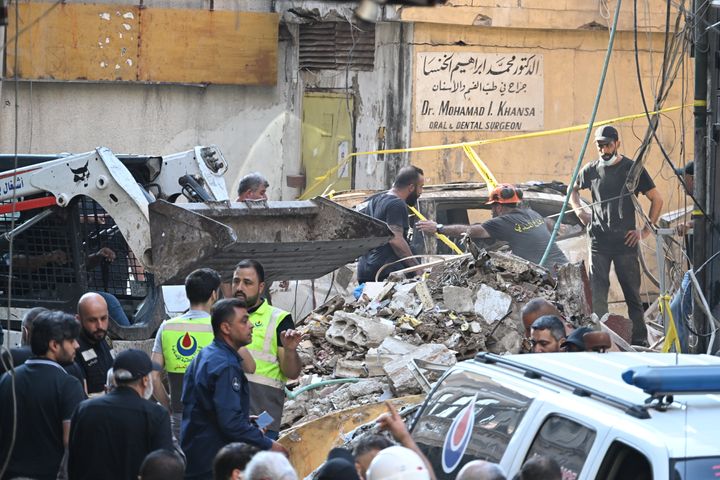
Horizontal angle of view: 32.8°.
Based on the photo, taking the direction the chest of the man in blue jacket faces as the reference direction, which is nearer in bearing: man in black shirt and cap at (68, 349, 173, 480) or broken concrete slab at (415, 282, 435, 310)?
the broken concrete slab

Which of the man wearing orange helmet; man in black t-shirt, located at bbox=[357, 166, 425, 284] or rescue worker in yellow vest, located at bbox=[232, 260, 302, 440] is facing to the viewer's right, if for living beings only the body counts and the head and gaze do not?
the man in black t-shirt

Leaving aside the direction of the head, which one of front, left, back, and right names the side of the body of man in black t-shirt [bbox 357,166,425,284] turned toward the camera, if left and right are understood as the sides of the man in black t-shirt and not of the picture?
right

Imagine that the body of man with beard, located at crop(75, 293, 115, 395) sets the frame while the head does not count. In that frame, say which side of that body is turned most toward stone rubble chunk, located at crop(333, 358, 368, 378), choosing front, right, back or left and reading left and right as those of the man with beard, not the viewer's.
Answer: left

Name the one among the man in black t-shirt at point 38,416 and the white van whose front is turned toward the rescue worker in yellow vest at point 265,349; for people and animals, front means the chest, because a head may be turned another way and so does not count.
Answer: the man in black t-shirt

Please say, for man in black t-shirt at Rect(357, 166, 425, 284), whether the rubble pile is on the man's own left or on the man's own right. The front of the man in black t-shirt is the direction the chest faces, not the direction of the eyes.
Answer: on the man's own right

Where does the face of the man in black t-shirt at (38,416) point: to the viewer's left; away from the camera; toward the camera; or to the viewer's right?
to the viewer's right

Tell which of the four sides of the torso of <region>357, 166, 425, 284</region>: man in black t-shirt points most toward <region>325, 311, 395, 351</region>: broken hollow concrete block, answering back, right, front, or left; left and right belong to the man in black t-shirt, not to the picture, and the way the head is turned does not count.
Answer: right

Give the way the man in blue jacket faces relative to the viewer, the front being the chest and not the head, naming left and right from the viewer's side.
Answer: facing to the right of the viewer

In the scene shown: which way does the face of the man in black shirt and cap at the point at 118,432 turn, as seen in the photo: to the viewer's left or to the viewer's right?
to the viewer's right

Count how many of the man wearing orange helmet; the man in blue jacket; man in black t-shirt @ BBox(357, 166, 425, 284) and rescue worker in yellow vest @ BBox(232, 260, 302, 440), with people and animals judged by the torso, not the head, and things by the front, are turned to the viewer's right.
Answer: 2

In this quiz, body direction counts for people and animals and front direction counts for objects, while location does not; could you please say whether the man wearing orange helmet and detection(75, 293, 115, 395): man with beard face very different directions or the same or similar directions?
very different directions

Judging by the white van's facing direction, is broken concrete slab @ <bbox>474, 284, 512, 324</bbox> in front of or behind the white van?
behind

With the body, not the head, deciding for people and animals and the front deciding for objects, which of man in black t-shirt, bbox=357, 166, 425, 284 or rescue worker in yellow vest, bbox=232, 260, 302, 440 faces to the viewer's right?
the man in black t-shirt

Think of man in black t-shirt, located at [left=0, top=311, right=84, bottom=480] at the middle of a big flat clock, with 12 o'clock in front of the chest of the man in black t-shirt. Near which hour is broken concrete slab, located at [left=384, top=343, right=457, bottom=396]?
The broken concrete slab is roughly at 12 o'clock from the man in black t-shirt.

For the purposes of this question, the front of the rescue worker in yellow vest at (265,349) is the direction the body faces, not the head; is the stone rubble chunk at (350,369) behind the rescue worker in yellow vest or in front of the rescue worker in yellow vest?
behind
